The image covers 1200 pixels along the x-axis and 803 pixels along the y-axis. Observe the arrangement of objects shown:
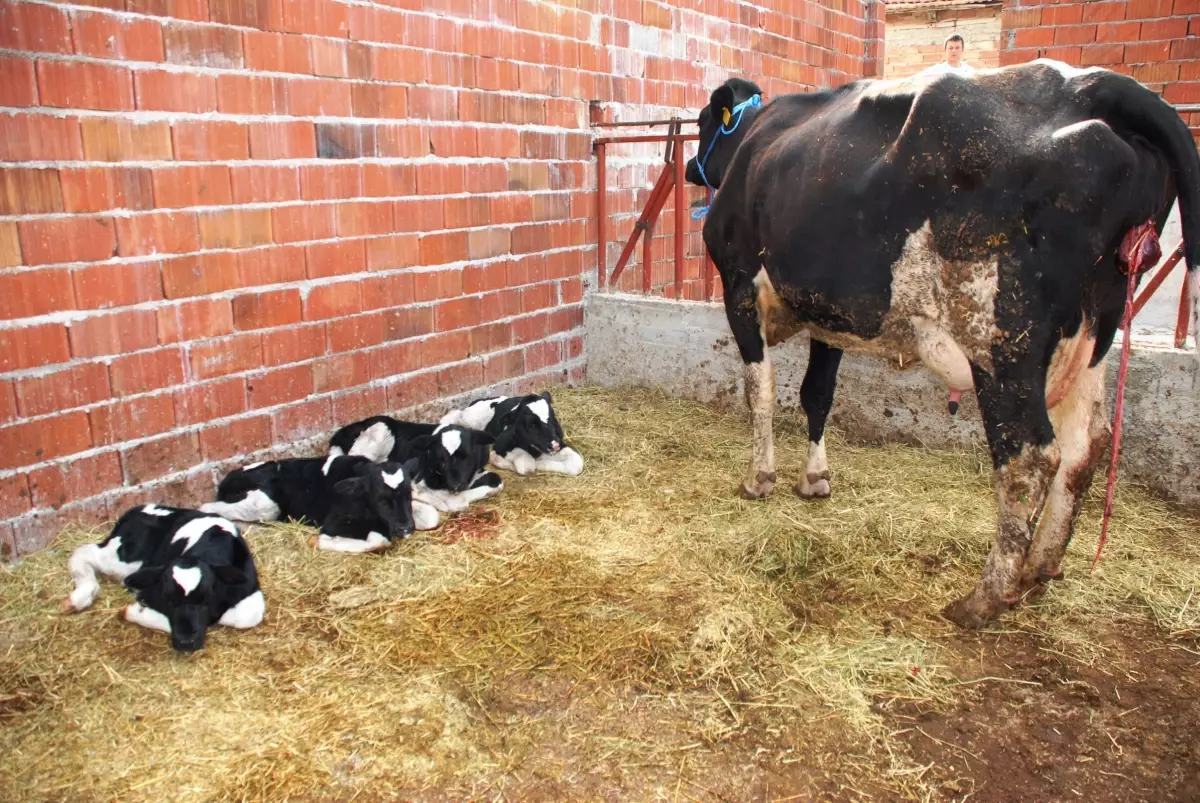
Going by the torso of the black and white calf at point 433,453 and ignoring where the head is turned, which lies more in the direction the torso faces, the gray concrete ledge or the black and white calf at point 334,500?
the gray concrete ledge

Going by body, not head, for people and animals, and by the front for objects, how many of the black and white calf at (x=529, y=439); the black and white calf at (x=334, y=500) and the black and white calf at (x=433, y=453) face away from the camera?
0

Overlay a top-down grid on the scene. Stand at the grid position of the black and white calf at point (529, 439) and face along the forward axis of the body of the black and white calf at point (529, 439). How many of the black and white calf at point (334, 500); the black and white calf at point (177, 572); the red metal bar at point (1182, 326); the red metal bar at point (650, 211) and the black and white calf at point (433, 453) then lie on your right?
3

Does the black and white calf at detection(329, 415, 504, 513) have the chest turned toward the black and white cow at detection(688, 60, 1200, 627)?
yes

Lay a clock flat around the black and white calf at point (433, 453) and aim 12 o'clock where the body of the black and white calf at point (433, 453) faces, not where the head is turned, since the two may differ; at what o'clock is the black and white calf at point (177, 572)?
the black and white calf at point (177, 572) is roughly at 3 o'clock from the black and white calf at point (433, 453).

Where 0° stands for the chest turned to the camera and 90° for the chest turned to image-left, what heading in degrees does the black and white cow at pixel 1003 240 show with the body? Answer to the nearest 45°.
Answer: approximately 135°

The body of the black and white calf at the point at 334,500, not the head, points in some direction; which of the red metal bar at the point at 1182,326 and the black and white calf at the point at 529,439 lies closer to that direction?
the red metal bar

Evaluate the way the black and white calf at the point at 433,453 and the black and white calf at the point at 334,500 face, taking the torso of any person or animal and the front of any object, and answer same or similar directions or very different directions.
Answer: same or similar directions

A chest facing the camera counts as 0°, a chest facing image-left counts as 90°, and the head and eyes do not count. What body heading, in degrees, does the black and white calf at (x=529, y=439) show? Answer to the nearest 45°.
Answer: approximately 315°

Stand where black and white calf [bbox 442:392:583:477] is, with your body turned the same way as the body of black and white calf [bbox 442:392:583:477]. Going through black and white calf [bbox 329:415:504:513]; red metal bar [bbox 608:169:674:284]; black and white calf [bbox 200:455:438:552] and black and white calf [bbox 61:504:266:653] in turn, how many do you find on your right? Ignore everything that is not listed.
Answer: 3

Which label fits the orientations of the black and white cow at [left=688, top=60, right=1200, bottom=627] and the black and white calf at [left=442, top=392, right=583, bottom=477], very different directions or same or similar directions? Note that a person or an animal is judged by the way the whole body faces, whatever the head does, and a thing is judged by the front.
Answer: very different directions

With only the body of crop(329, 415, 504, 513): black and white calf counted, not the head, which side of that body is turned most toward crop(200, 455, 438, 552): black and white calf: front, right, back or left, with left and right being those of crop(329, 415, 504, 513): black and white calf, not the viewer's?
right

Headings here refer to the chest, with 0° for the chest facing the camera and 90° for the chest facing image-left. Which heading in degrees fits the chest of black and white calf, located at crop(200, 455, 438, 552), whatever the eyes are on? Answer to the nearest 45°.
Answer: approximately 315°

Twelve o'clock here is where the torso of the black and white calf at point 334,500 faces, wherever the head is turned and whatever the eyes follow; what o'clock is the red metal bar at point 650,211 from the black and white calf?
The red metal bar is roughly at 9 o'clock from the black and white calf.

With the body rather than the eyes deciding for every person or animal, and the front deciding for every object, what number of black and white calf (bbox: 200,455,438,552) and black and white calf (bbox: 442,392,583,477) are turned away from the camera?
0
